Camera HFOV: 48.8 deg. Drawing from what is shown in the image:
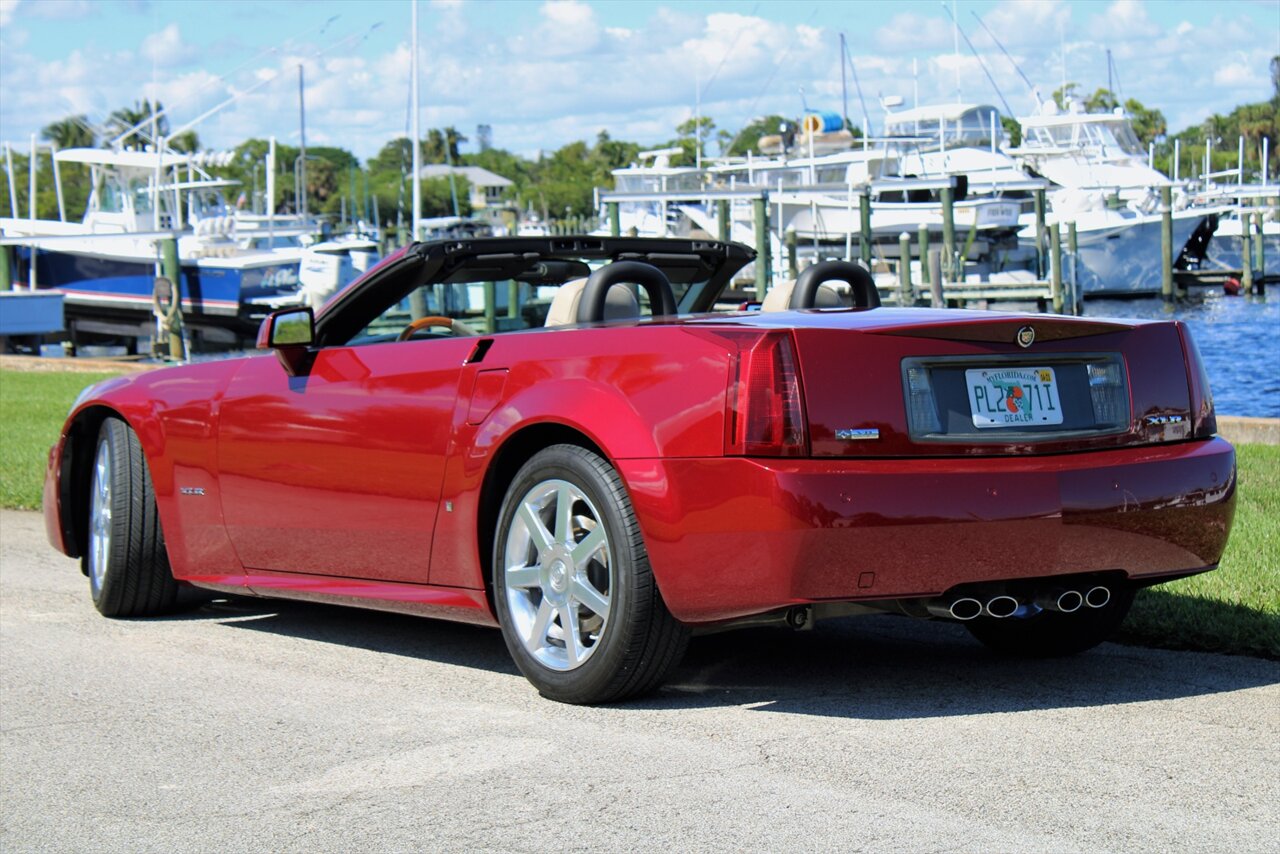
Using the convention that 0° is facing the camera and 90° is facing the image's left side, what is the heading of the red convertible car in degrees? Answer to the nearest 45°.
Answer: approximately 135°

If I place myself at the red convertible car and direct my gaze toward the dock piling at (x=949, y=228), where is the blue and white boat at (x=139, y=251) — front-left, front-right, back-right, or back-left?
front-left

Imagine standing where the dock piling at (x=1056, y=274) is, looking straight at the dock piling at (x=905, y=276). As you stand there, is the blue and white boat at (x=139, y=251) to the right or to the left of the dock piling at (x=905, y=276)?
left

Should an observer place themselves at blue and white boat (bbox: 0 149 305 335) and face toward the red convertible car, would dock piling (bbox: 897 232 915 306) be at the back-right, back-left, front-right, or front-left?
front-left

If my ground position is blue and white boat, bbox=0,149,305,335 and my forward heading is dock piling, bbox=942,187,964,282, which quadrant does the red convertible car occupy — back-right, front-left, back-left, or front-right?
front-right

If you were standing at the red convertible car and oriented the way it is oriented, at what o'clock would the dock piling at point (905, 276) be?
The dock piling is roughly at 2 o'clock from the red convertible car.

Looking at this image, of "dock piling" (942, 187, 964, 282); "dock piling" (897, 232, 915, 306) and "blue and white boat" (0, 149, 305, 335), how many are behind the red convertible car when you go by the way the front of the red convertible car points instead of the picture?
0

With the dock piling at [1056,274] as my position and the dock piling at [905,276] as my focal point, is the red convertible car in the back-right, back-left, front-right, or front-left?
front-left

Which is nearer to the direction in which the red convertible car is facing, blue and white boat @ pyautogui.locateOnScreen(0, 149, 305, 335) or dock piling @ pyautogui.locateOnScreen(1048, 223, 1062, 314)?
the blue and white boat

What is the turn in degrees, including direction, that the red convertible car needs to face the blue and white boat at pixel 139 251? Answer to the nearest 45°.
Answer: approximately 45° to its right

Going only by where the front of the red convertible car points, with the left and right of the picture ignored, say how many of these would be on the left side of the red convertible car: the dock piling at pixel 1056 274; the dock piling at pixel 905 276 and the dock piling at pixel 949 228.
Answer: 0

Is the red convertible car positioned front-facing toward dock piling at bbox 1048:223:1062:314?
no

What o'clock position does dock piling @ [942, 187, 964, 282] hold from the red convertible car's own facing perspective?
The dock piling is roughly at 2 o'clock from the red convertible car.
